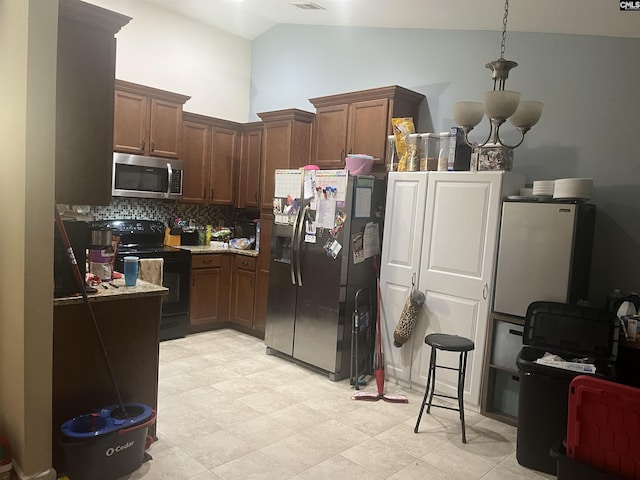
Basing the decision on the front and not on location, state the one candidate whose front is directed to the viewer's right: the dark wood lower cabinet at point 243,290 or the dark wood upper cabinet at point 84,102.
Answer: the dark wood upper cabinet

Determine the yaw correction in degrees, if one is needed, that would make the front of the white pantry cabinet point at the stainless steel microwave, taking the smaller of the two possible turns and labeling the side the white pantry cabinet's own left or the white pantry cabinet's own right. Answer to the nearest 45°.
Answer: approximately 45° to the white pantry cabinet's own right

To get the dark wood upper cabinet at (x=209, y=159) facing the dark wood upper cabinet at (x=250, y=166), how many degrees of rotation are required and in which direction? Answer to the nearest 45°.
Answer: approximately 45° to its left

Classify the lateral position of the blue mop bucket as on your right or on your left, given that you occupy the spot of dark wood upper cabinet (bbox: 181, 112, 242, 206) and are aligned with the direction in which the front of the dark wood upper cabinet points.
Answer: on your right

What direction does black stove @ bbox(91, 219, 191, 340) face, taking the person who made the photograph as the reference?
facing the viewer and to the right of the viewer

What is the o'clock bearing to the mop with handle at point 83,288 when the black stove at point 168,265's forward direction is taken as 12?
The mop with handle is roughly at 2 o'clock from the black stove.

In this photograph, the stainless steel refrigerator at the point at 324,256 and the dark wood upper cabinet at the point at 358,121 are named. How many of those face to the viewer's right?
0

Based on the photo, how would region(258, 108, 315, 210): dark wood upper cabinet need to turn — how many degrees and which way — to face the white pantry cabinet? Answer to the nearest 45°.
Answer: approximately 90° to its left

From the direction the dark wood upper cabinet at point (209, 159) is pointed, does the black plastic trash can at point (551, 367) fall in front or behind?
in front

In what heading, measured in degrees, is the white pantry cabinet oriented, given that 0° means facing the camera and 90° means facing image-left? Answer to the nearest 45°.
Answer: approximately 45°

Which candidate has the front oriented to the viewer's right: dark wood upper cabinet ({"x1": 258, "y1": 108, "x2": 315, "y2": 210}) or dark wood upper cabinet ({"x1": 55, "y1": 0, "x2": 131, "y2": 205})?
dark wood upper cabinet ({"x1": 55, "y1": 0, "x2": 131, "y2": 205})

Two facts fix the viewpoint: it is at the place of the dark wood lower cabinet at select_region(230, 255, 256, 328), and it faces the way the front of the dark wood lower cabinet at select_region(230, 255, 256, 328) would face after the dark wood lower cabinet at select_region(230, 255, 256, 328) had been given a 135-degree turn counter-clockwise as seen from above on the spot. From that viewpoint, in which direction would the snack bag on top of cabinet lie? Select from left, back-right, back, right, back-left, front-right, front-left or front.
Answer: front-right
